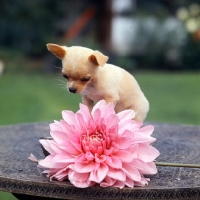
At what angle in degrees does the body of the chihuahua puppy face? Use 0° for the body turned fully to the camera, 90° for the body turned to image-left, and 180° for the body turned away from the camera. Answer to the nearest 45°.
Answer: approximately 45°
